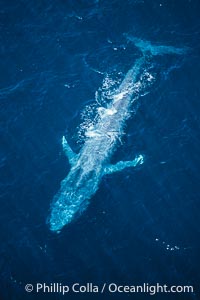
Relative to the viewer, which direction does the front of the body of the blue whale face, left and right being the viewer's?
facing the viewer and to the left of the viewer
